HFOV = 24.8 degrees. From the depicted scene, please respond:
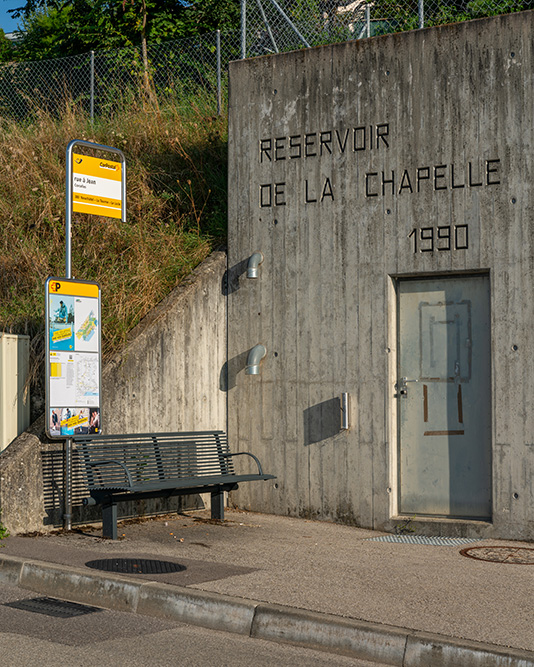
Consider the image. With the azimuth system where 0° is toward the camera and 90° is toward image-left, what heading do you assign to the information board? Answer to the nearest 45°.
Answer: approximately 315°

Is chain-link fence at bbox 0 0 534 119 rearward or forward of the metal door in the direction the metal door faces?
rearward

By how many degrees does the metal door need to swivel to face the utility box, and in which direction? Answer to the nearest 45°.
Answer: approximately 90° to its right

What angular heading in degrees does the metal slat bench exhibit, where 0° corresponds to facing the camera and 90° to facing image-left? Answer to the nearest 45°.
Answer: approximately 315°

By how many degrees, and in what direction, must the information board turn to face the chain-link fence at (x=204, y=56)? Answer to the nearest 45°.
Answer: approximately 135° to its left

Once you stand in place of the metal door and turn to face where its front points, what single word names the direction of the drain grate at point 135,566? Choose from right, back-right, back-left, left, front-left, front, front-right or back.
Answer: front-right
